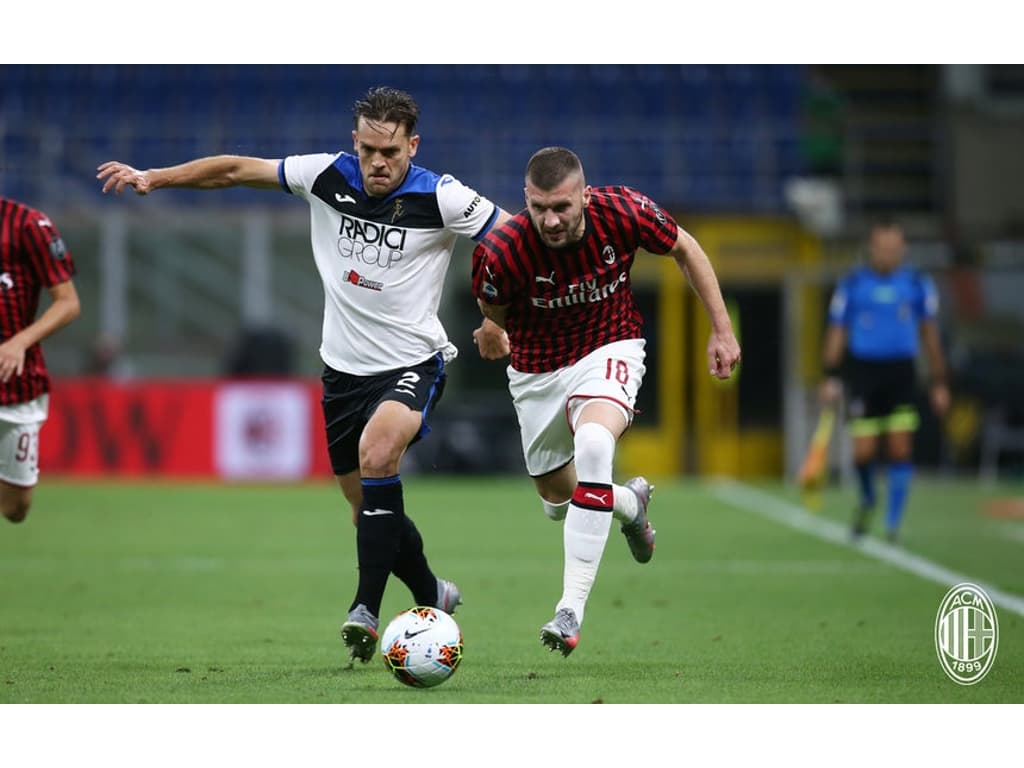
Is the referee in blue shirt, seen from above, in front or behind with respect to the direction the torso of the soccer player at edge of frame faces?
behind

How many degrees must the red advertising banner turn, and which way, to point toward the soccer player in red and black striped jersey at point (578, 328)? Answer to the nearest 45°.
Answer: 0° — it already faces them

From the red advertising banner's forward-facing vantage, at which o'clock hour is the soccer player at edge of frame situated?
The soccer player at edge of frame is roughly at 12 o'clock from the red advertising banner.

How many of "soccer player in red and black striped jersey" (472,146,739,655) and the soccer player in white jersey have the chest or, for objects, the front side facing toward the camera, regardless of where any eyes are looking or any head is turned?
2

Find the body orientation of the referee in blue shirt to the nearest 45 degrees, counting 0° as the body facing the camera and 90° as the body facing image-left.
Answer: approximately 0°

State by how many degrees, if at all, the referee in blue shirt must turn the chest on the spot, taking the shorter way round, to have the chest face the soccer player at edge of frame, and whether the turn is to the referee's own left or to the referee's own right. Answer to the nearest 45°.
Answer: approximately 45° to the referee's own right

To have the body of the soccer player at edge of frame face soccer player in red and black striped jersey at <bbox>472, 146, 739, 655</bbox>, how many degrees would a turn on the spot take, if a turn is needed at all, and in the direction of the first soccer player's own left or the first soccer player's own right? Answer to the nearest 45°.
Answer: approximately 90° to the first soccer player's own left

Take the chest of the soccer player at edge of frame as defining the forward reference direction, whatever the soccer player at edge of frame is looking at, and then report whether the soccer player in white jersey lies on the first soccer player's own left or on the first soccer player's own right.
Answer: on the first soccer player's own left

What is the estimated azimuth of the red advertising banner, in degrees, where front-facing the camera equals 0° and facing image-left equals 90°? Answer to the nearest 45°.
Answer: approximately 0°
